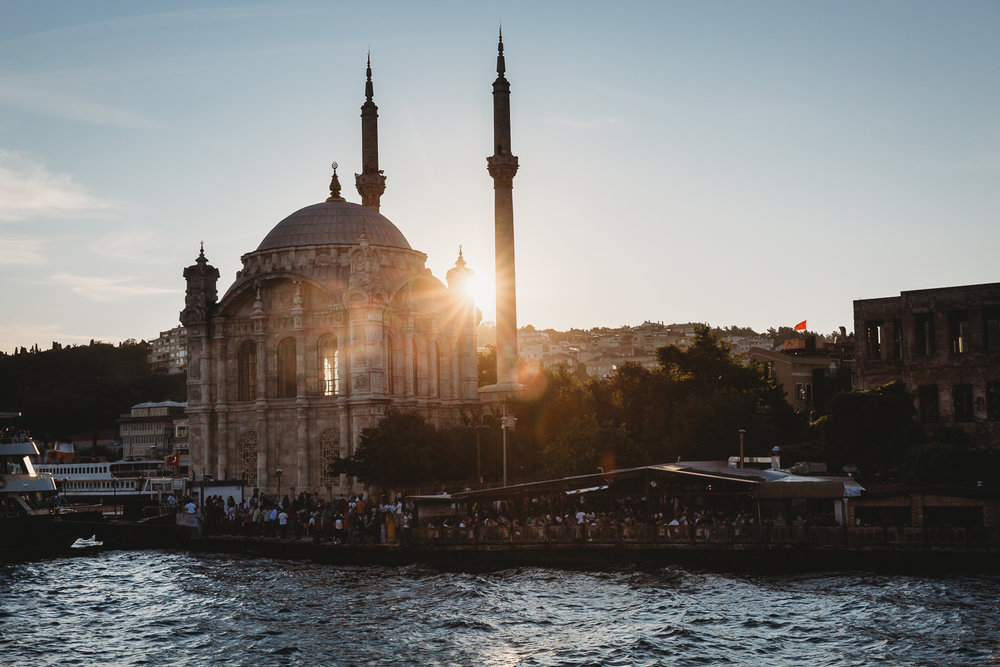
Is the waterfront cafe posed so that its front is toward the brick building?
no

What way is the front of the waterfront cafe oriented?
toward the camera

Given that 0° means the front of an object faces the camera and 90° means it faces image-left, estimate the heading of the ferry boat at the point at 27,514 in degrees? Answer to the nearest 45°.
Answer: approximately 270°

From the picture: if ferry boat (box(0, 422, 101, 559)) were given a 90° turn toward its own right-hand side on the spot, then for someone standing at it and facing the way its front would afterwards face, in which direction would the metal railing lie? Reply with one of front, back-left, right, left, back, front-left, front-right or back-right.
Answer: front-left

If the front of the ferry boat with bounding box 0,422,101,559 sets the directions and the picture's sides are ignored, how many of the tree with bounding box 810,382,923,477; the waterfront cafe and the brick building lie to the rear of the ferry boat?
0

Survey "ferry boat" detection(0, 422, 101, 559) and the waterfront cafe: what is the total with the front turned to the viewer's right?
1

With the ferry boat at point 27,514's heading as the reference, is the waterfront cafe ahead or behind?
ahead

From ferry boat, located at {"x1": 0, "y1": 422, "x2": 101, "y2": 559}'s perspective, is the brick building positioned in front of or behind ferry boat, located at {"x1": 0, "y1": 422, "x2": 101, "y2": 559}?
in front
